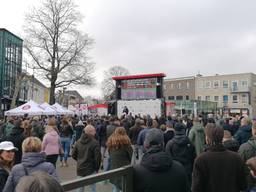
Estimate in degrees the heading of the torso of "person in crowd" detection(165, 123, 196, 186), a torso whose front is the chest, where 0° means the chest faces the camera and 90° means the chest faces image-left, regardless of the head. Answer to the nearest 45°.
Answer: approximately 180°

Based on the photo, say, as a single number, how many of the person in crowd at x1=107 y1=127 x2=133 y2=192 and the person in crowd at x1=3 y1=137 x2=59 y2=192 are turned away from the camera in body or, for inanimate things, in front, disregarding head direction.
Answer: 2

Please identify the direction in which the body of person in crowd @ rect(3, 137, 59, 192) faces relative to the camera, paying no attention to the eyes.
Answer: away from the camera

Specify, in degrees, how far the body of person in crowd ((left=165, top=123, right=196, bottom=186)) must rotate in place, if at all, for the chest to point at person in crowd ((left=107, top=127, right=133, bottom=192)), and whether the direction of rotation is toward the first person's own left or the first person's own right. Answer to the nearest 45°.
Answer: approximately 90° to the first person's own left

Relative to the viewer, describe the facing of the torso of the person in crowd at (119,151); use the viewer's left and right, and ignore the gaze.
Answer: facing away from the viewer

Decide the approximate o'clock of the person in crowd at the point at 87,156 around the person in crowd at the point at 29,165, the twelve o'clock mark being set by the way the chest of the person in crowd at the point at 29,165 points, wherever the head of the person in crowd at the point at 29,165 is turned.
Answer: the person in crowd at the point at 87,156 is roughly at 1 o'clock from the person in crowd at the point at 29,165.

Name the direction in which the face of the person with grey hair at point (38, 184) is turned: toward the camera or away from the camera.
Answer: away from the camera

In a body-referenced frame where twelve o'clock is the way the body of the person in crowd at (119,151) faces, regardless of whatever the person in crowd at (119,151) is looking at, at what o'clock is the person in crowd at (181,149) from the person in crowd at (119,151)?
the person in crowd at (181,149) is roughly at 3 o'clock from the person in crowd at (119,151).

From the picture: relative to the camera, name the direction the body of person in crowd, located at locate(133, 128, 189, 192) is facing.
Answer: away from the camera

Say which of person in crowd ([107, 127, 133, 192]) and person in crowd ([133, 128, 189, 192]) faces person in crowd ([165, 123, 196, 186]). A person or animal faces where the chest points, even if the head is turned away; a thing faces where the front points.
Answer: person in crowd ([133, 128, 189, 192])

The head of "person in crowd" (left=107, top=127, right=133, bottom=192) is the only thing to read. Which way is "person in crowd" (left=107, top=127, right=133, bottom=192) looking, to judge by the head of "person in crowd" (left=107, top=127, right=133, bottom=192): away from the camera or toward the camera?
away from the camera

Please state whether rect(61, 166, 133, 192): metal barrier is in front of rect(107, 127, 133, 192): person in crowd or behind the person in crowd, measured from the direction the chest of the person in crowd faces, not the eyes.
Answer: behind

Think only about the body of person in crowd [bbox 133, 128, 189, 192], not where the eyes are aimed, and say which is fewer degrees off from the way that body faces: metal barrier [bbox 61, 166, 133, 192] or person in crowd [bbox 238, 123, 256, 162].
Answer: the person in crowd

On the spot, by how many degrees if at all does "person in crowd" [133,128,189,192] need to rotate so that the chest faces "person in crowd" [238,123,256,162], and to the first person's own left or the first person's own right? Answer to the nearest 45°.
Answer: approximately 45° to the first person's own right
